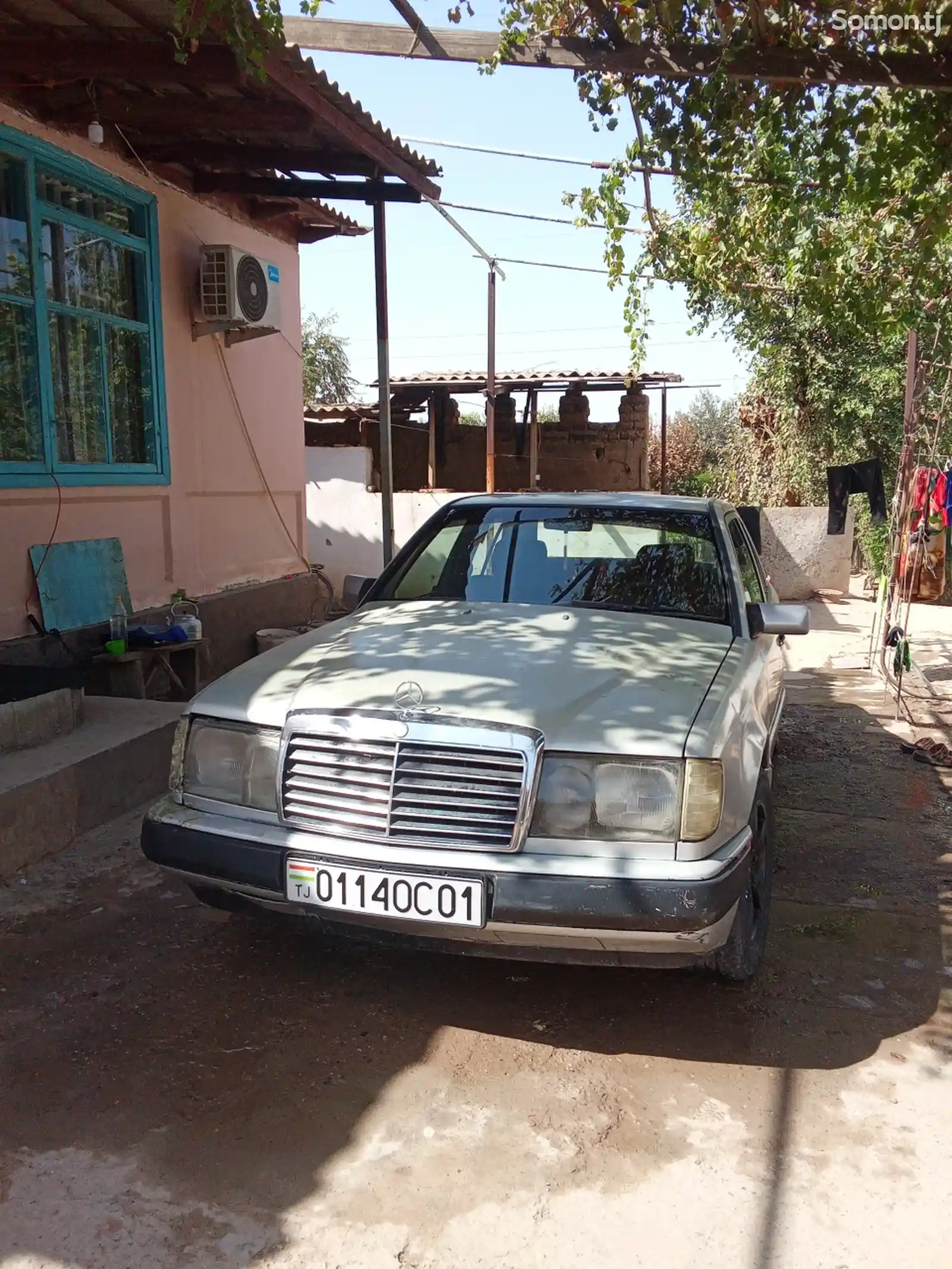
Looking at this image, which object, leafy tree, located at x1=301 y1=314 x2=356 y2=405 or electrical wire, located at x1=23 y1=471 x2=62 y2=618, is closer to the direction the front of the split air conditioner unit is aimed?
the electrical wire

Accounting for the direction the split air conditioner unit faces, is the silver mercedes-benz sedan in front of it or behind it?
in front

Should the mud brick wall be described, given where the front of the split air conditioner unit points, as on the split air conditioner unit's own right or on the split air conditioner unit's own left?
on the split air conditioner unit's own left

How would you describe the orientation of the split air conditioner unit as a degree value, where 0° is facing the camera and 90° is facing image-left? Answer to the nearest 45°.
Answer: approximately 315°

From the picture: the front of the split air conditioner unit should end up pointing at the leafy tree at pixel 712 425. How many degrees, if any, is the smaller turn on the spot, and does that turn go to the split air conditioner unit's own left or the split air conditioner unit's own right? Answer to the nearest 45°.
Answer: approximately 90° to the split air conditioner unit's own left

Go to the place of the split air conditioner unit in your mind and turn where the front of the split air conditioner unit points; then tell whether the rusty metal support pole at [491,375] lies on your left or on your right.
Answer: on your left

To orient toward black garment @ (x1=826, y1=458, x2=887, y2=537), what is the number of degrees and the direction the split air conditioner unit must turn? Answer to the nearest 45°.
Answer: approximately 45° to its left

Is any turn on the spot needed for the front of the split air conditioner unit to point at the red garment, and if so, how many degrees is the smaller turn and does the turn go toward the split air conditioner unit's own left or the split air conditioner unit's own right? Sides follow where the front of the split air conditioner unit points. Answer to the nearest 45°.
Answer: approximately 45° to the split air conditioner unit's own left

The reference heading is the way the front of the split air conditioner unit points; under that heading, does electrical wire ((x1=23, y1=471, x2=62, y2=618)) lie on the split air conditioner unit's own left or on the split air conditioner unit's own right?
on the split air conditioner unit's own right

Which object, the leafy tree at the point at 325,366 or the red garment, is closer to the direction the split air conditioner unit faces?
the red garment
